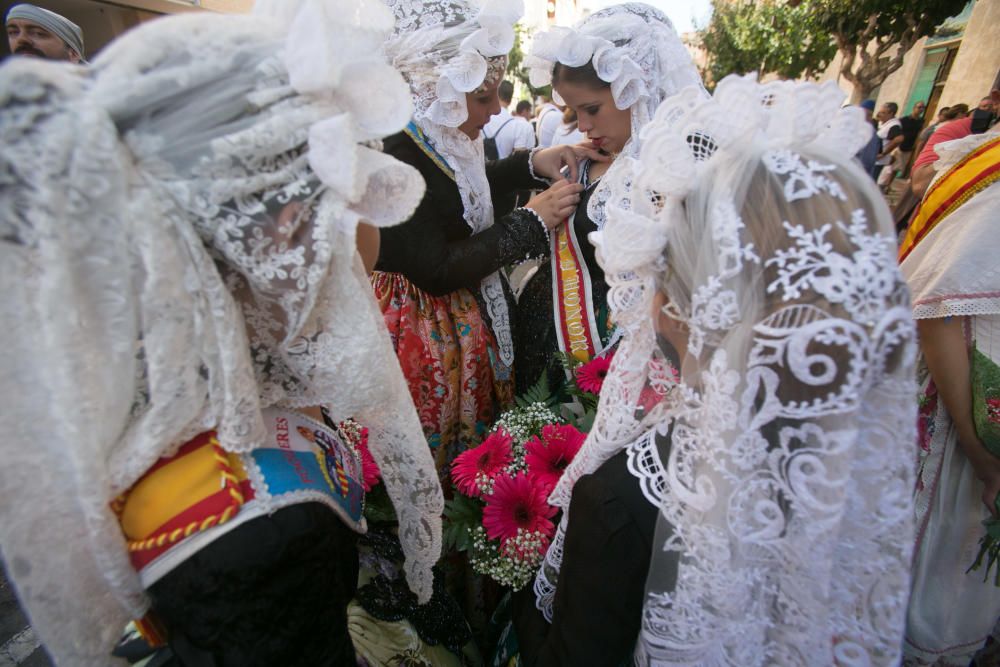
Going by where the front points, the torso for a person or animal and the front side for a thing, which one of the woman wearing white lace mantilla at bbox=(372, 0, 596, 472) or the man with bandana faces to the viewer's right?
the woman wearing white lace mantilla

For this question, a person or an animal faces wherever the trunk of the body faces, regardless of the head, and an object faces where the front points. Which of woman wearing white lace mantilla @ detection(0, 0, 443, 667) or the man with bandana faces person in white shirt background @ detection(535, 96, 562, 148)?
the woman wearing white lace mantilla

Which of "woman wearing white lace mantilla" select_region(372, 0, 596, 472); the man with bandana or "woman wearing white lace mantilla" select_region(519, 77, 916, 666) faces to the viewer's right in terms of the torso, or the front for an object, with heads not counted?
"woman wearing white lace mantilla" select_region(372, 0, 596, 472)

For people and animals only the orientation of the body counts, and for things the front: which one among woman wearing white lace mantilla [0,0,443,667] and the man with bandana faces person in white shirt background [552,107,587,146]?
the woman wearing white lace mantilla

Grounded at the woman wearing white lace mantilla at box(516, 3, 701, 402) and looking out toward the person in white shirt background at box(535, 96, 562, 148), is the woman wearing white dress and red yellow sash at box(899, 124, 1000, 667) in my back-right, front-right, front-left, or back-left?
back-right

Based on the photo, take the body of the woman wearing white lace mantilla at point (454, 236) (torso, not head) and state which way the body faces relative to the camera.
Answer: to the viewer's right

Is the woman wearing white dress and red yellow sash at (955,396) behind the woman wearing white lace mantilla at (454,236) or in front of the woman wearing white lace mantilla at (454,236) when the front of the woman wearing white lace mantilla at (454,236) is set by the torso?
in front

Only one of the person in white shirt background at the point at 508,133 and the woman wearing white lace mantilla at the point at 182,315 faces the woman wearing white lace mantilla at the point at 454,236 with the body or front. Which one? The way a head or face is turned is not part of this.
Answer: the woman wearing white lace mantilla at the point at 182,315

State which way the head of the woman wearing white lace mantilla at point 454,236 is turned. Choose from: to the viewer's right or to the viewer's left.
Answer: to the viewer's right

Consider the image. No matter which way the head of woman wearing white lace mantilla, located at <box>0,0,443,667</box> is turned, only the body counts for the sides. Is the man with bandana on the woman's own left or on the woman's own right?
on the woman's own left

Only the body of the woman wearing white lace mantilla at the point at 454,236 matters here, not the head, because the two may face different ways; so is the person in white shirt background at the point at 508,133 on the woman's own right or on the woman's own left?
on the woman's own left
